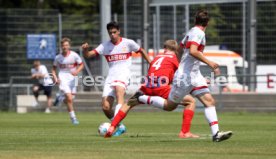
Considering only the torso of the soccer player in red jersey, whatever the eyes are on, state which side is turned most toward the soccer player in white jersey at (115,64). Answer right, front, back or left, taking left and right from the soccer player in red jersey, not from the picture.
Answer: left

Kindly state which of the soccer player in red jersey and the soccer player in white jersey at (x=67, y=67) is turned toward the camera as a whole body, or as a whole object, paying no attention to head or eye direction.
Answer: the soccer player in white jersey

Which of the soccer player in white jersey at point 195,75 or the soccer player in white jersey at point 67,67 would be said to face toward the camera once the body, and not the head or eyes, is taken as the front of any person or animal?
the soccer player in white jersey at point 67,67

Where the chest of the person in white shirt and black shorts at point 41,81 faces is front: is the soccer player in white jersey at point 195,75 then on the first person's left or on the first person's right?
on the first person's left

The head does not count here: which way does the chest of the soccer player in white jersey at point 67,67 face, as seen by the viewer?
toward the camera

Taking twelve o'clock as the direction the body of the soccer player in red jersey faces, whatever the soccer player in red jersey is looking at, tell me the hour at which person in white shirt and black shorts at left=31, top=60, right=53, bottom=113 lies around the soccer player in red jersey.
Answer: The person in white shirt and black shorts is roughly at 10 o'clock from the soccer player in red jersey.

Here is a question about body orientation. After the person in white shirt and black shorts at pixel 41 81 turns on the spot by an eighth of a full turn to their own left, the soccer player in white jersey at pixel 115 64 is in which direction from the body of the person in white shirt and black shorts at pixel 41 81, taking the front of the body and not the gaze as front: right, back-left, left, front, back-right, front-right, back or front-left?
front

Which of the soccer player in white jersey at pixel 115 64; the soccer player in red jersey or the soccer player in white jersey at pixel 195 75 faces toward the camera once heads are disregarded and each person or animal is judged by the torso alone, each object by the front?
the soccer player in white jersey at pixel 115 64

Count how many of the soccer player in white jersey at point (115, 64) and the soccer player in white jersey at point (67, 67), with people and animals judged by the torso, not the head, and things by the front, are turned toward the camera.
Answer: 2

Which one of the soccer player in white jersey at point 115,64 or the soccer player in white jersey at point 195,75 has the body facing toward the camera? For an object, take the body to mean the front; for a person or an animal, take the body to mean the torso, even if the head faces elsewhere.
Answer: the soccer player in white jersey at point 115,64

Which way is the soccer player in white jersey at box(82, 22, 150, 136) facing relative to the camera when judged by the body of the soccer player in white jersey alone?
toward the camera

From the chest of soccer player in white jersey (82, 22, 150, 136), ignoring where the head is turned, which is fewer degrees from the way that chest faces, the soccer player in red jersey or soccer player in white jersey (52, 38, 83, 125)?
the soccer player in red jersey
